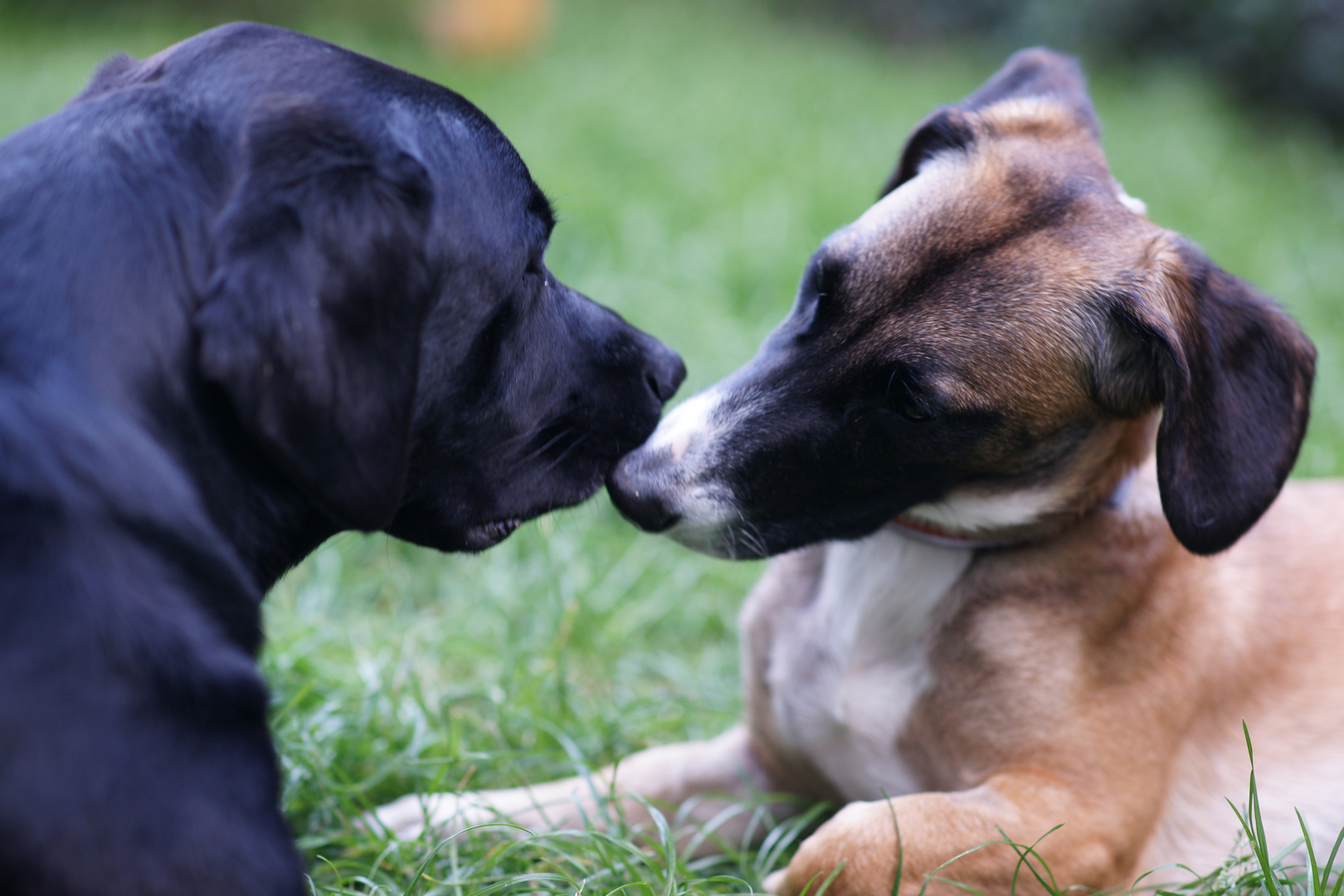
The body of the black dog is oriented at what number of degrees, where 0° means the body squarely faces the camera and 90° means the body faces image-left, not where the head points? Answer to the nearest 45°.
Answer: approximately 270°

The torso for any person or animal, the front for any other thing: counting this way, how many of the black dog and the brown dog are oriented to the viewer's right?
1

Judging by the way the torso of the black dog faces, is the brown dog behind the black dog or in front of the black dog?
in front

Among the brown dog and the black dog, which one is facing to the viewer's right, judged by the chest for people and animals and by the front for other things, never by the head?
the black dog

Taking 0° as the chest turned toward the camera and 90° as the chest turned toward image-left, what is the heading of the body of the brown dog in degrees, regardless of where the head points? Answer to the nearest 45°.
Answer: approximately 45°

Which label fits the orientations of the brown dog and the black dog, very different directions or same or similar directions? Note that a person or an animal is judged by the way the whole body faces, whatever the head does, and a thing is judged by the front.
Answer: very different directions

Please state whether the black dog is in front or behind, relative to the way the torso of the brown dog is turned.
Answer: in front
